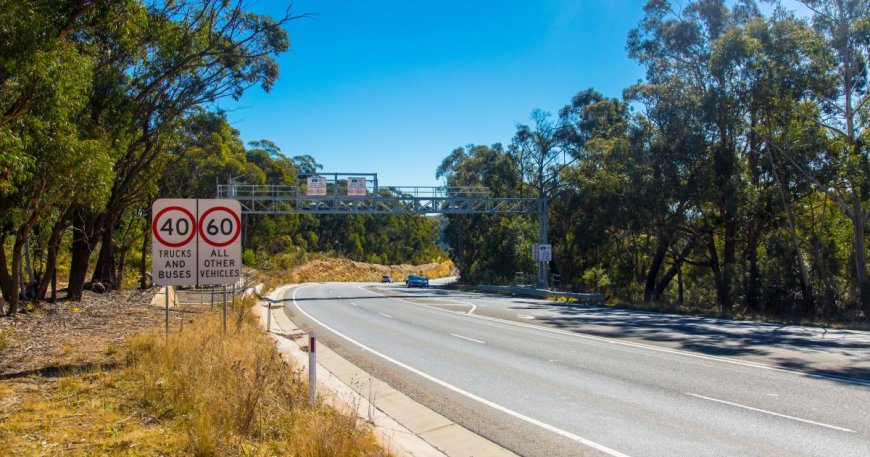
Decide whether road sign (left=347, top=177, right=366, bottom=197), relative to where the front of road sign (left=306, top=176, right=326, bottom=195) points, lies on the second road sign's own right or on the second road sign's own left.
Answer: on the second road sign's own left

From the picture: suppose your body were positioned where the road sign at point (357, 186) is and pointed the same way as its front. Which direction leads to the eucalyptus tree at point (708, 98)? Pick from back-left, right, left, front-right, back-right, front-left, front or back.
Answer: front-left

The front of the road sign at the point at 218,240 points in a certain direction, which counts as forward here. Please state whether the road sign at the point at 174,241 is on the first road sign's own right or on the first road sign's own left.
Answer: on the first road sign's own right

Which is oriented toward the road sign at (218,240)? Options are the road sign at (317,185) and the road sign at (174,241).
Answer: the road sign at (317,185)

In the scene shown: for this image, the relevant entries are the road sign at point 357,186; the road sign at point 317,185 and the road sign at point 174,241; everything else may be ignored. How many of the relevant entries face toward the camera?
3

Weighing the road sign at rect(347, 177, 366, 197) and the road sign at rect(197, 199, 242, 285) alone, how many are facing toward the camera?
2

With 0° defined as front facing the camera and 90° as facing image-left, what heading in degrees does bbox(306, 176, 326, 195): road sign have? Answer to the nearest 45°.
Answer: approximately 0°

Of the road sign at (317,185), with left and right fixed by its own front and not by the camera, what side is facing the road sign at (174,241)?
front

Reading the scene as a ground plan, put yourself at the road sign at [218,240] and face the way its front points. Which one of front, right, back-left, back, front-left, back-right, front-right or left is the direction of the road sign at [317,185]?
back

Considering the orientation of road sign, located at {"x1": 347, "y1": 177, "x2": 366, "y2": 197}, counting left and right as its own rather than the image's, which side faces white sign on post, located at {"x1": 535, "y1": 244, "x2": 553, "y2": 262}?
left
